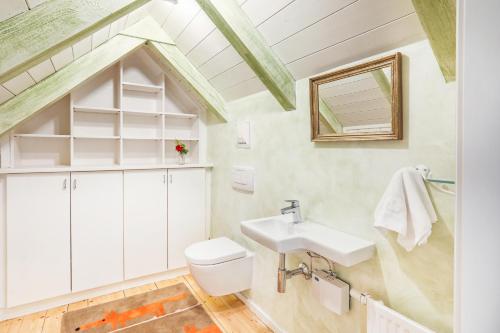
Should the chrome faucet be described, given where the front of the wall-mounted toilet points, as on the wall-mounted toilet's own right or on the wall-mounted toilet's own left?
on the wall-mounted toilet's own left

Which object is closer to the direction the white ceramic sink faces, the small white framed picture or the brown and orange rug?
the brown and orange rug

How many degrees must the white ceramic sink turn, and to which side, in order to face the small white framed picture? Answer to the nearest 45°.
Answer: approximately 90° to its right

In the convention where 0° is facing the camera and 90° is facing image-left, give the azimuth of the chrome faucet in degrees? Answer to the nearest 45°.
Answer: approximately 45°

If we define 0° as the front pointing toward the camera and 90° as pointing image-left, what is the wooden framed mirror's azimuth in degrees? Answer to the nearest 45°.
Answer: approximately 45°

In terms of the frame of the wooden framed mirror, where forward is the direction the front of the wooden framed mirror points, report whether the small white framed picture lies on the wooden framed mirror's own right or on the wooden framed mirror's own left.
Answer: on the wooden framed mirror's own right

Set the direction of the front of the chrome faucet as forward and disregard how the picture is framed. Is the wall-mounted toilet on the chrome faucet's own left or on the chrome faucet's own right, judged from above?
on the chrome faucet's own right
